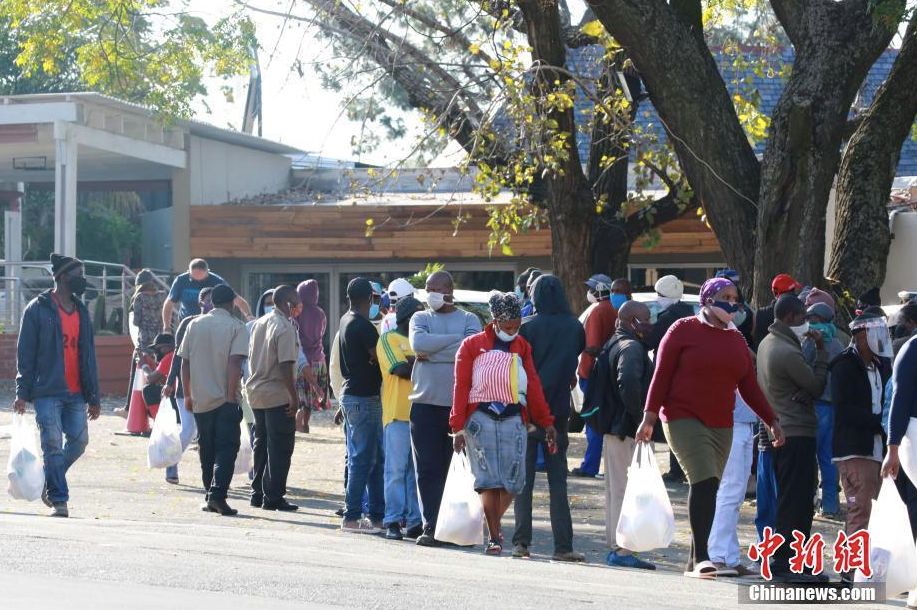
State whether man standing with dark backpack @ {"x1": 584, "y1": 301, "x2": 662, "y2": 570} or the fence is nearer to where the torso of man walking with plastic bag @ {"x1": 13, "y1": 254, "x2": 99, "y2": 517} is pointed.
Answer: the man standing with dark backpack

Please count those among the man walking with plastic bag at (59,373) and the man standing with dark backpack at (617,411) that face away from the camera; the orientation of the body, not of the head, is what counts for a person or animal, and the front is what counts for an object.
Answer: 0

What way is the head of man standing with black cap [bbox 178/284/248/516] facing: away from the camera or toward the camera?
away from the camera

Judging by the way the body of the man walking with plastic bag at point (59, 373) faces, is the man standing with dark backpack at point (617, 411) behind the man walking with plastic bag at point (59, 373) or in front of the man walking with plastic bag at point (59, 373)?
in front
